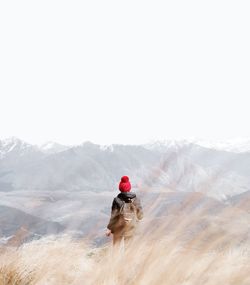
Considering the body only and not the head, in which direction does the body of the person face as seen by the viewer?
away from the camera
